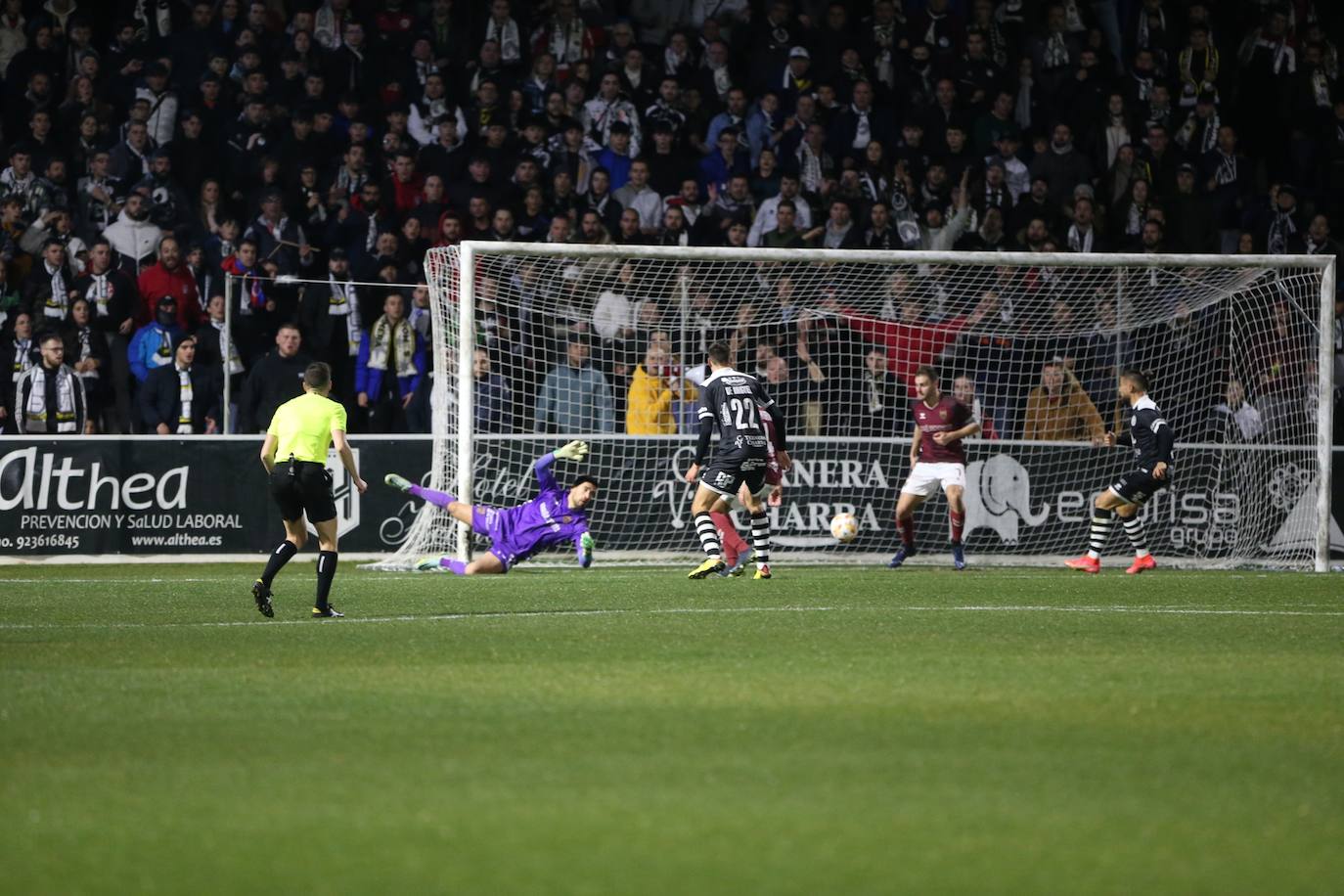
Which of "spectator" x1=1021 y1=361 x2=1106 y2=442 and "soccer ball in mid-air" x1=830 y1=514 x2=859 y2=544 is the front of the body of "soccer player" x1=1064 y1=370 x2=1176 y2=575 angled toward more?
the soccer ball in mid-air

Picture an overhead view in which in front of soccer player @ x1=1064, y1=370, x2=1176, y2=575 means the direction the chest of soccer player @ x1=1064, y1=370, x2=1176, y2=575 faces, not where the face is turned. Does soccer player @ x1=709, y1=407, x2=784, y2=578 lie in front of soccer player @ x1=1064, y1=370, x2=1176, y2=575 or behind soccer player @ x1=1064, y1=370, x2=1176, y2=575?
in front

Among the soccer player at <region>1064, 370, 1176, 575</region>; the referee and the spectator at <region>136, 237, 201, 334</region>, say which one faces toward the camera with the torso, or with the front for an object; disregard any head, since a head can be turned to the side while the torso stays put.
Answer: the spectator

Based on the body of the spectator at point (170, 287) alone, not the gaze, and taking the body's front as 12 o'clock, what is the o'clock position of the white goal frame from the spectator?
The white goal frame is roughly at 10 o'clock from the spectator.

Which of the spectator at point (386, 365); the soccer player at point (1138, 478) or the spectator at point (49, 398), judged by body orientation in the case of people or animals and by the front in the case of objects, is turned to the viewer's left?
the soccer player

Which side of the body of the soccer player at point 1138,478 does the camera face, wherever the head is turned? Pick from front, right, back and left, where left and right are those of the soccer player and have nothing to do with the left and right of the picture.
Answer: left

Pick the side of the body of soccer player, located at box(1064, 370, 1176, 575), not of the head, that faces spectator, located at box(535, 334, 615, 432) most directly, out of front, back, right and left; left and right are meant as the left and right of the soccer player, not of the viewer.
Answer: front

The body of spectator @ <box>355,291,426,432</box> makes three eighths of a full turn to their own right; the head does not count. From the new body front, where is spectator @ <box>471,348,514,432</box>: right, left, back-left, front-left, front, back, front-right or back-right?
back

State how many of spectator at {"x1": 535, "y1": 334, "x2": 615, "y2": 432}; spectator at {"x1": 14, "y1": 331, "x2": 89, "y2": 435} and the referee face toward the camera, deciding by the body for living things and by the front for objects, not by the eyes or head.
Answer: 2

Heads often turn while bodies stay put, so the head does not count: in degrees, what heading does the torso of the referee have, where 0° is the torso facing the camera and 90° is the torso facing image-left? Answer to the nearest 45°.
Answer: approximately 225°

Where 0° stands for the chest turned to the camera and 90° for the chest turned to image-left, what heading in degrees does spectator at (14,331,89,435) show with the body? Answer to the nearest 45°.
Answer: approximately 0°

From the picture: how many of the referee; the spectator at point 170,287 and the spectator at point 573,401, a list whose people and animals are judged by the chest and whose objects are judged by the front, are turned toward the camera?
2
